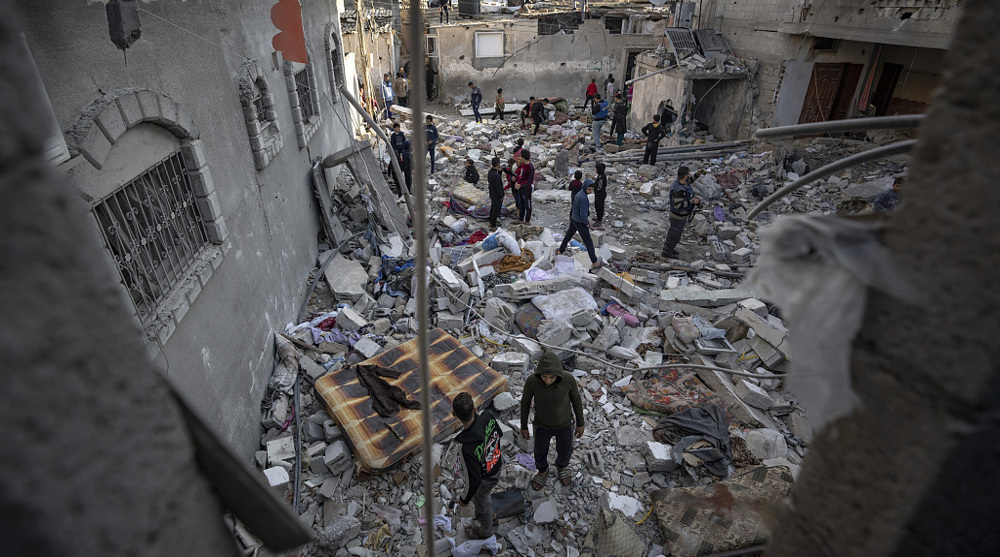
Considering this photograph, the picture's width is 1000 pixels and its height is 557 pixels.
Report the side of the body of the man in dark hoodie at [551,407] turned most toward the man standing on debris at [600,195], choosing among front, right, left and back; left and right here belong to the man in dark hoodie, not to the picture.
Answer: back

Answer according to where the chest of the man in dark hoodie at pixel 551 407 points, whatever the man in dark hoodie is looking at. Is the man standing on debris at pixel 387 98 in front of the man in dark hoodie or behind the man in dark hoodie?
behind

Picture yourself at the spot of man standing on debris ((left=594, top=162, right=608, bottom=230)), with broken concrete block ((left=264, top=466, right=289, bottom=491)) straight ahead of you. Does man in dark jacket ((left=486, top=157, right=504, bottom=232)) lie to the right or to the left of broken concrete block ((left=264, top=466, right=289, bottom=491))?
right

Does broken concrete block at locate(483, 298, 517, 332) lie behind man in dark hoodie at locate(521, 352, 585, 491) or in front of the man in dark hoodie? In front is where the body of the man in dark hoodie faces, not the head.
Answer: behind

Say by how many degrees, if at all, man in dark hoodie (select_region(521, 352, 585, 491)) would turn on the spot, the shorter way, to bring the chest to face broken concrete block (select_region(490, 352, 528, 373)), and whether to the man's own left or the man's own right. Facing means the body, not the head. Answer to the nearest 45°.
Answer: approximately 180°

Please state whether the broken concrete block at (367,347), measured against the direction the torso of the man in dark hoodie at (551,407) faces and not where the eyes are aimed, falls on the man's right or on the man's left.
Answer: on the man's right

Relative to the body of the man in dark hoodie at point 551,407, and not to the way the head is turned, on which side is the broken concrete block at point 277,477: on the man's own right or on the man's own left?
on the man's own right

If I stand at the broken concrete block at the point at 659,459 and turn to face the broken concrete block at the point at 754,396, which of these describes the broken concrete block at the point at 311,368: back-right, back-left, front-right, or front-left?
back-left

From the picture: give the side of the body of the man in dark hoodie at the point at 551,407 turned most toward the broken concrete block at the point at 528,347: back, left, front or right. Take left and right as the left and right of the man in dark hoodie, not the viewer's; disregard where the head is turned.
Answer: back

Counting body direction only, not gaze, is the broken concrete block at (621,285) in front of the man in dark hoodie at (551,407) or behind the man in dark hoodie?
behind

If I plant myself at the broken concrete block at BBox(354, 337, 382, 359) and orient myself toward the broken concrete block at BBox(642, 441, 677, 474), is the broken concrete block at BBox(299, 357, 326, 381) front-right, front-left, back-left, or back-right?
back-right

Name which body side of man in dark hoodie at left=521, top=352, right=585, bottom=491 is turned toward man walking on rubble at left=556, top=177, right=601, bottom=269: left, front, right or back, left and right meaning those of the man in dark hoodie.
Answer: back

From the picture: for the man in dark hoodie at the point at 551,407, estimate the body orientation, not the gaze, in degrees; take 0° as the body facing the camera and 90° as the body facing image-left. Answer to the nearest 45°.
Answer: approximately 0°

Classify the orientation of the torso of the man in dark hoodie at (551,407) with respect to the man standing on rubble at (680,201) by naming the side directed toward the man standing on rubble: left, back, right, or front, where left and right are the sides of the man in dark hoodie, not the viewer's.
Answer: back

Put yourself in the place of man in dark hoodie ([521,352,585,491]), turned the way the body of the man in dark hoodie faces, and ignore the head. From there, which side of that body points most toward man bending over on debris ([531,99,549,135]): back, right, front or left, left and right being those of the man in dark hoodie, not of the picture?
back

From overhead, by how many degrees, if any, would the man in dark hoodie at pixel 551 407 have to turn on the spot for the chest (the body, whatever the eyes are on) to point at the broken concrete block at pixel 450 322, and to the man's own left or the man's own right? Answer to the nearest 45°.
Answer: approximately 135° to the man's own right
